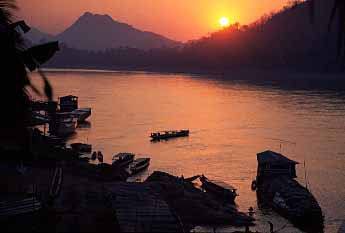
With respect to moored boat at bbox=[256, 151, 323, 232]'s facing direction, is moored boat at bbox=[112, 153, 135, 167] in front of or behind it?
behind

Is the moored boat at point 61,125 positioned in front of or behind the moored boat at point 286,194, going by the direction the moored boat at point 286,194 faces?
behind

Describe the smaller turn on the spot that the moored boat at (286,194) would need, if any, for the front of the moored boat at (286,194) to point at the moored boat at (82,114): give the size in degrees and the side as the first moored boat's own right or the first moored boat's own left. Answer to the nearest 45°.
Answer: approximately 180°

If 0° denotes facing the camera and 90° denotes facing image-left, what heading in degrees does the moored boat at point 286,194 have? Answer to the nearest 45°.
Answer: approximately 315°
